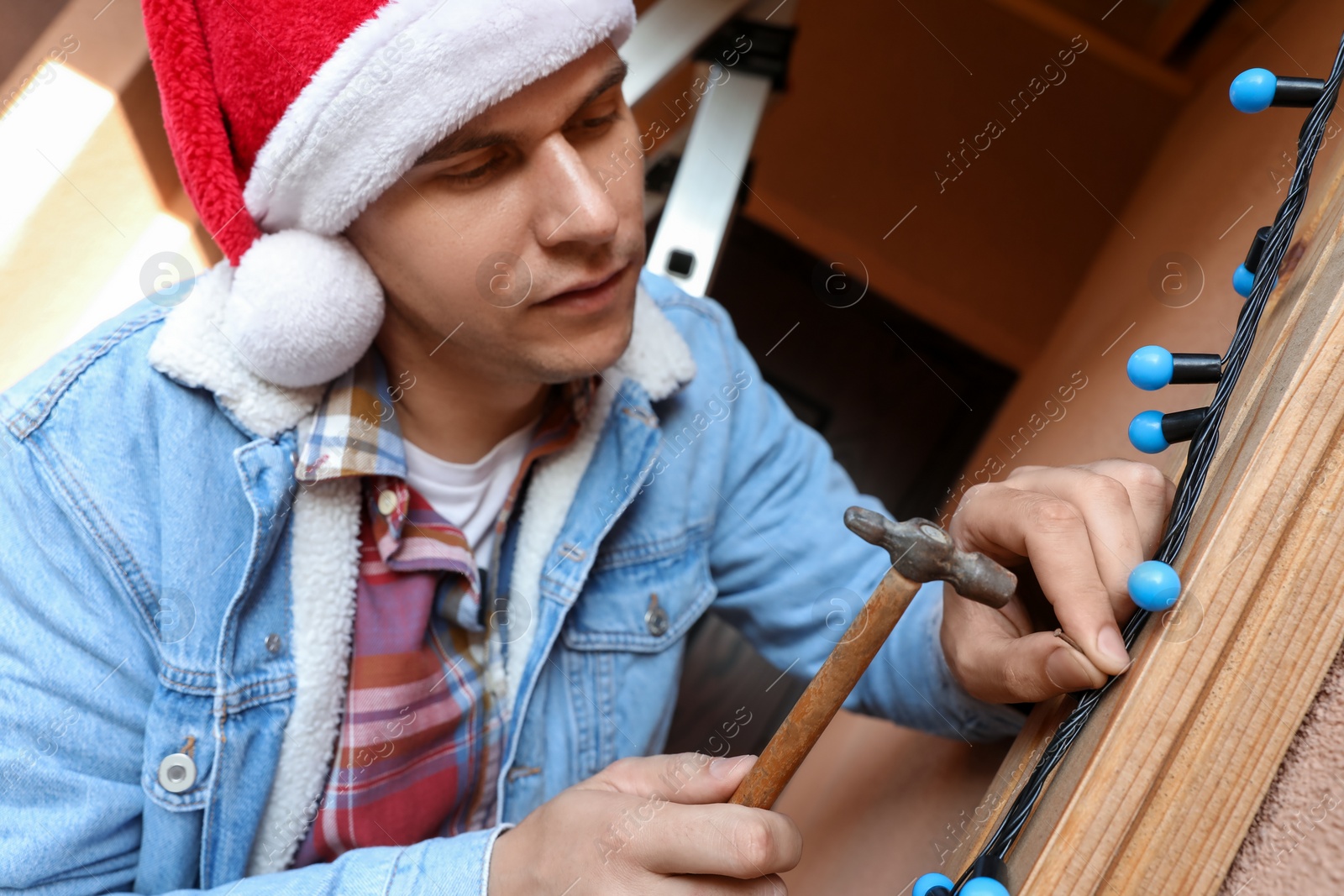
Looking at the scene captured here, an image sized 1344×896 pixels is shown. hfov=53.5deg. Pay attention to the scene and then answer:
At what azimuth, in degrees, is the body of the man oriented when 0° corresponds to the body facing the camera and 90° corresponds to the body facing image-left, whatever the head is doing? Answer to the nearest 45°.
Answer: approximately 315°

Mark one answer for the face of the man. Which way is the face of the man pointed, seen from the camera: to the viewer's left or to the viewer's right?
to the viewer's right
